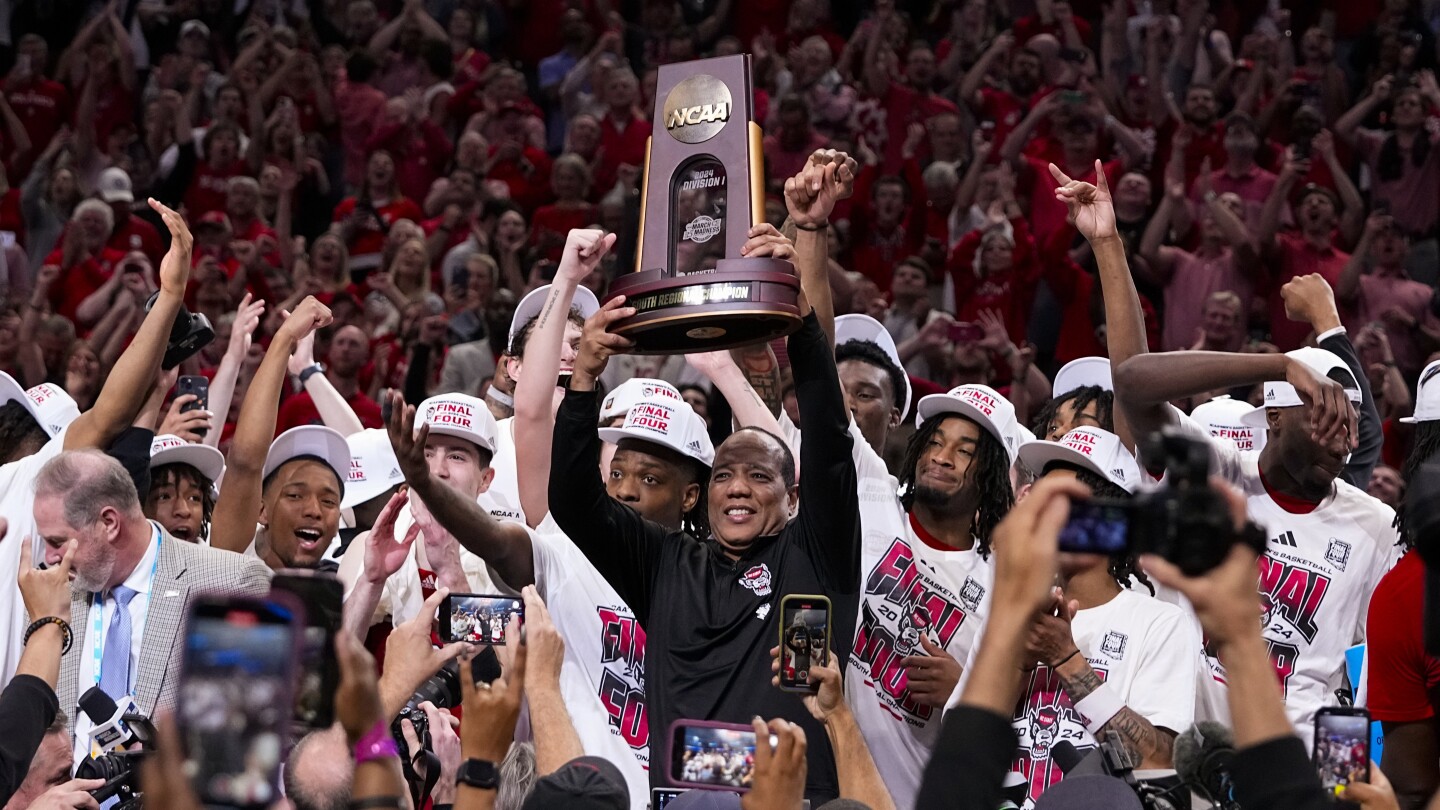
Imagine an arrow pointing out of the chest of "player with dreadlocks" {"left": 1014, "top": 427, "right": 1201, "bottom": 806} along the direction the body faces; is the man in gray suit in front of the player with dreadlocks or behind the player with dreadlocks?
in front

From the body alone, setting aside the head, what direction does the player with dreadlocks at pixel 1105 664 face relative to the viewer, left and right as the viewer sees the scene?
facing the viewer and to the left of the viewer

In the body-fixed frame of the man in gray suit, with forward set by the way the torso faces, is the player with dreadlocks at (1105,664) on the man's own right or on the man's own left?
on the man's own left

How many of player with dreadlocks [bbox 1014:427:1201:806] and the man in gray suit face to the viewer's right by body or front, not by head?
0
